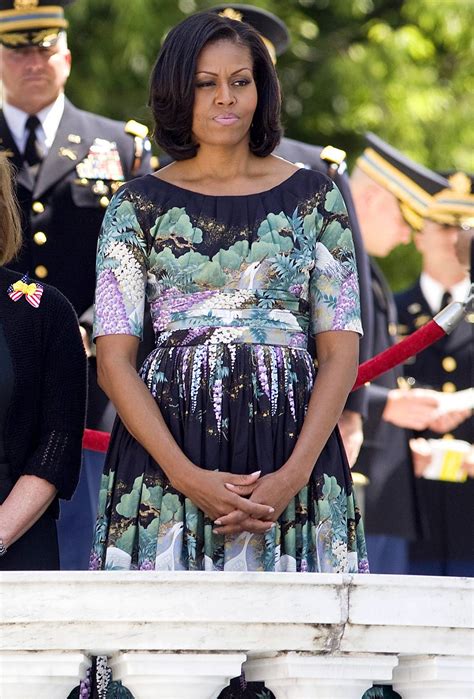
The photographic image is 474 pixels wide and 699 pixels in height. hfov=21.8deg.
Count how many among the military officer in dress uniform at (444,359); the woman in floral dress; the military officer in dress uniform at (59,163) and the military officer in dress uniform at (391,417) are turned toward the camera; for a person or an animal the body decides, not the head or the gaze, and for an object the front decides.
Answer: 3

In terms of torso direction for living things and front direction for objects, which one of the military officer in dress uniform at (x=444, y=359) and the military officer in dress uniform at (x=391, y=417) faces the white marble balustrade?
the military officer in dress uniform at (x=444, y=359)

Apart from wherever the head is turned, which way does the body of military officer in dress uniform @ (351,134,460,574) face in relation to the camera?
to the viewer's right

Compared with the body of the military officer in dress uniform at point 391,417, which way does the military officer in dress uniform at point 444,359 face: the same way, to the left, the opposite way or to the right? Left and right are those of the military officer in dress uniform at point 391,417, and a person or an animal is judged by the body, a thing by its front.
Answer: to the right

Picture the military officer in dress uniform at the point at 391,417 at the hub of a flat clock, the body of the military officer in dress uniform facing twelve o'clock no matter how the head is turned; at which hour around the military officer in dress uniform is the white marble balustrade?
The white marble balustrade is roughly at 3 o'clock from the military officer in dress uniform.

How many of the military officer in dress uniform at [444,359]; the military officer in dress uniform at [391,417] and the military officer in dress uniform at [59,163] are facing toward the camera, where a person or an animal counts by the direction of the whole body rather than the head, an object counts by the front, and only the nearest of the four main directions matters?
2

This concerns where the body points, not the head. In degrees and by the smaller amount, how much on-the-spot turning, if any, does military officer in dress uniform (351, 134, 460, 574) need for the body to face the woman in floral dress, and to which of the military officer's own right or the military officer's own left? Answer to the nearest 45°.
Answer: approximately 90° to the military officer's own right

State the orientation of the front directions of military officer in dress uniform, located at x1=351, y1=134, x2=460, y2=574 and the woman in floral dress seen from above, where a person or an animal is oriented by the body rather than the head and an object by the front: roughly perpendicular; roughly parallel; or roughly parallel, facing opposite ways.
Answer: roughly perpendicular

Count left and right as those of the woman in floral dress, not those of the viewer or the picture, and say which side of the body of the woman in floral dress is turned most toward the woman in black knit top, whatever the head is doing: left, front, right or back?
right

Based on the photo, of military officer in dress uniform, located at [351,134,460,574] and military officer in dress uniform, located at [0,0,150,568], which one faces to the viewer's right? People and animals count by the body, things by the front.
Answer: military officer in dress uniform, located at [351,134,460,574]
